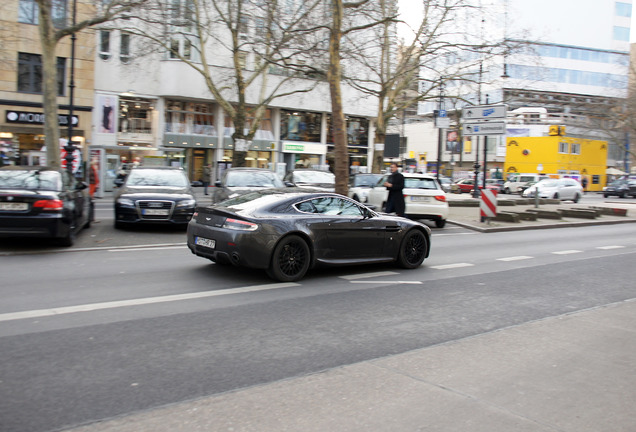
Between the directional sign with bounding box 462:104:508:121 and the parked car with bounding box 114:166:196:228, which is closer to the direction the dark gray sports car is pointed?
the directional sign

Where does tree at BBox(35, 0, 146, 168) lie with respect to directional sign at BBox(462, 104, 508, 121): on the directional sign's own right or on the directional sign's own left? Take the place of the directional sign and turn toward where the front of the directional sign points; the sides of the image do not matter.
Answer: on the directional sign's own right

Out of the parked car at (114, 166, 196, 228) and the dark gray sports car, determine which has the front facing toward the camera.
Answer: the parked car

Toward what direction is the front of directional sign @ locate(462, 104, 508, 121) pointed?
toward the camera

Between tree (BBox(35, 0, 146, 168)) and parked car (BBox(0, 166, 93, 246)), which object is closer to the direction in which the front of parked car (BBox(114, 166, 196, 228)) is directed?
the parked car

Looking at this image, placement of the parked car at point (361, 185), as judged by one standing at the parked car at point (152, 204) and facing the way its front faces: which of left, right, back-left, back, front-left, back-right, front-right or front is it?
back-left

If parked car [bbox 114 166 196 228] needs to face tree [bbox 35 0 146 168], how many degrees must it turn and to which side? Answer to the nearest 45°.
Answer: approximately 135° to its right

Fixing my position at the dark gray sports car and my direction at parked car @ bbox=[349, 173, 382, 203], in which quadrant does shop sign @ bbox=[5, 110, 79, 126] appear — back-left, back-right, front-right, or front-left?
front-left

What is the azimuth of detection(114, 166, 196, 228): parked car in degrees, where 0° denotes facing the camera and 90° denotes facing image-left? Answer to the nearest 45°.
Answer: approximately 0°

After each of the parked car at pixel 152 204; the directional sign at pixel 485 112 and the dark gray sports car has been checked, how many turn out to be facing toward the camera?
2

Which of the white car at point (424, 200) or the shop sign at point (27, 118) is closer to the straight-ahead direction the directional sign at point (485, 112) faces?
the white car

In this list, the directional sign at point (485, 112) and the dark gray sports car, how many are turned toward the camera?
1

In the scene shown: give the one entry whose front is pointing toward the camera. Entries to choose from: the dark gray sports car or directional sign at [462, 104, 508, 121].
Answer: the directional sign

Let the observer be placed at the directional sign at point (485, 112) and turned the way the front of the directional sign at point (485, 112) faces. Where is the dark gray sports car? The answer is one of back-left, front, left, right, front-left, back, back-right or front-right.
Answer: front

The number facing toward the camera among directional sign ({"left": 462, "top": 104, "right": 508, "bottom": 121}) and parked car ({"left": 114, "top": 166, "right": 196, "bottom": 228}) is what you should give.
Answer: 2

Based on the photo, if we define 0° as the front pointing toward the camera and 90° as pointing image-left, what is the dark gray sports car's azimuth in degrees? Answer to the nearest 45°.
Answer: approximately 225°
